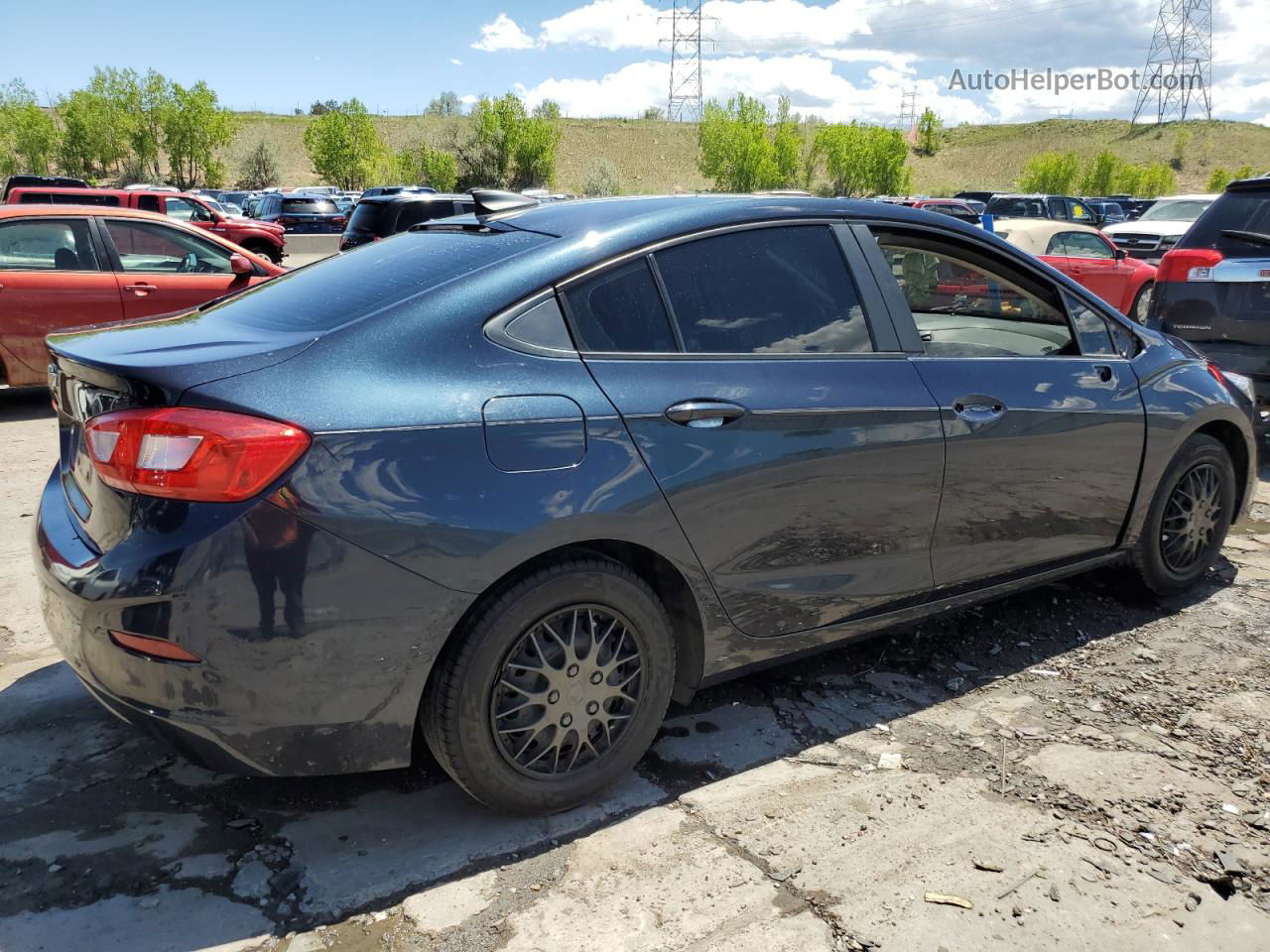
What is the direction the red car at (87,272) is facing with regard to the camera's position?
facing to the right of the viewer

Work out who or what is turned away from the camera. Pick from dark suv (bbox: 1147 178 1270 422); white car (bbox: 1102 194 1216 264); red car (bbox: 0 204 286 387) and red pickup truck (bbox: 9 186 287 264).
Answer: the dark suv

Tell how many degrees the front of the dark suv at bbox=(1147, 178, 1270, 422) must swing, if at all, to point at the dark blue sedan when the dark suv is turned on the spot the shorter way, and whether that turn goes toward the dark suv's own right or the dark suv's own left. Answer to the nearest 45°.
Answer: approximately 180°

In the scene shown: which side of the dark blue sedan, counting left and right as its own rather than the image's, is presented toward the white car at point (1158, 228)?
front

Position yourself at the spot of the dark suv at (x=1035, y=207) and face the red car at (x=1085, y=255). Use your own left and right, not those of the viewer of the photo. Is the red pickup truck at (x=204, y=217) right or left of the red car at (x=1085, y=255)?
right

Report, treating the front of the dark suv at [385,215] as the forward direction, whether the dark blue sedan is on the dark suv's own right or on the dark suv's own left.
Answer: on the dark suv's own right

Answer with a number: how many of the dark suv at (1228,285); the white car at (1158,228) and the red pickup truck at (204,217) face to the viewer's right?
1

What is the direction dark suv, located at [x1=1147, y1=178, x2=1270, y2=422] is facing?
away from the camera

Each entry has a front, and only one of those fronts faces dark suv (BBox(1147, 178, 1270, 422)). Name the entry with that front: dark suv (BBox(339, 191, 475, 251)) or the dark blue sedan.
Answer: the dark blue sedan

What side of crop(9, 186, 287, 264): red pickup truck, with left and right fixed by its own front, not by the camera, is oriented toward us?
right

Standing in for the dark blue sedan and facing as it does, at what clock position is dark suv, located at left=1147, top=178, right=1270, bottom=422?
The dark suv is roughly at 12 o'clock from the dark blue sedan.

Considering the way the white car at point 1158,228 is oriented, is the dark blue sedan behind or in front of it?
in front

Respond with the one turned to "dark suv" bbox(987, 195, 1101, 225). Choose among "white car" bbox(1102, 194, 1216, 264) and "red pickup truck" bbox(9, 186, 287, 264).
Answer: the red pickup truck

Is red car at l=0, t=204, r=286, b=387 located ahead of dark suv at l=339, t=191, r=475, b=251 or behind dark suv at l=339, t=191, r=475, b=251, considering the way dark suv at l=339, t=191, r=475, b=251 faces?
behind
